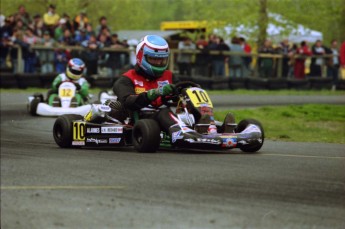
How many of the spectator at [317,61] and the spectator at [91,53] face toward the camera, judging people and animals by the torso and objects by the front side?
2

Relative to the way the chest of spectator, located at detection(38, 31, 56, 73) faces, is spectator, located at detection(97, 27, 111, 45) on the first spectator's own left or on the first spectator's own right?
on the first spectator's own left

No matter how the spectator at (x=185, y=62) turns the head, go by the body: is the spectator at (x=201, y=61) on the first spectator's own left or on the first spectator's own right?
on the first spectator's own left

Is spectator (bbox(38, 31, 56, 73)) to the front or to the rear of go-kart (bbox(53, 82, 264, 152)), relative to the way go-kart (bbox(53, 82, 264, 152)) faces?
to the rear

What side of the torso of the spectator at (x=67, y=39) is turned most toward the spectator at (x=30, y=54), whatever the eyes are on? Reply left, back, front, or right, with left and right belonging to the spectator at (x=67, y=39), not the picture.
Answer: right

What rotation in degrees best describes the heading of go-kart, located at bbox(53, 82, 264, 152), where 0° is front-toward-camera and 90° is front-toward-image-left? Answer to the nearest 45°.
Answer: approximately 315°
